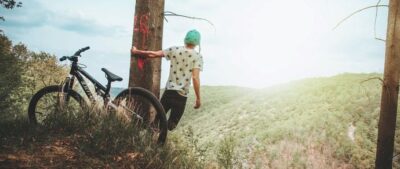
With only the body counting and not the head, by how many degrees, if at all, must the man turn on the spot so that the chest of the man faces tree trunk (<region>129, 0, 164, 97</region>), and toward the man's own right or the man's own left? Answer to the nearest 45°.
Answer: approximately 45° to the man's own left

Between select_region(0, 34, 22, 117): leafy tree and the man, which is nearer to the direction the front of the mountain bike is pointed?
the leafy tree

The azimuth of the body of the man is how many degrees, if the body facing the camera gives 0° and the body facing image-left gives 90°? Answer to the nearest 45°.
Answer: approximately 180°

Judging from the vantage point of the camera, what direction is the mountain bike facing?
facing away from the viewer and to the left of the viewer

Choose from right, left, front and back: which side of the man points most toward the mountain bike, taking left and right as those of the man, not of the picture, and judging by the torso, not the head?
left

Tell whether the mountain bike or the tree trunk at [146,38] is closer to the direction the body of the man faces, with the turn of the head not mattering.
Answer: the tree trunk
